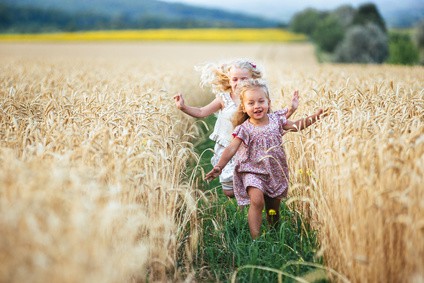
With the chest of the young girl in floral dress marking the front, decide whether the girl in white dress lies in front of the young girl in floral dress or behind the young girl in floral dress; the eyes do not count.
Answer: behind

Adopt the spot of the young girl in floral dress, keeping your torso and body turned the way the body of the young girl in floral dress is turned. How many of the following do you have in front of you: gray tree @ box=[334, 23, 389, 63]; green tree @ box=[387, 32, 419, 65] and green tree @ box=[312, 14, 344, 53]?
0

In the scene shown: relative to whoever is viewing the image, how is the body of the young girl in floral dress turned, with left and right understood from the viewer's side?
facing the viewer

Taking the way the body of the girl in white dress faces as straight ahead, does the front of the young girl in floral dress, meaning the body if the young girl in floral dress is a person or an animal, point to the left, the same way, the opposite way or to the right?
the same way

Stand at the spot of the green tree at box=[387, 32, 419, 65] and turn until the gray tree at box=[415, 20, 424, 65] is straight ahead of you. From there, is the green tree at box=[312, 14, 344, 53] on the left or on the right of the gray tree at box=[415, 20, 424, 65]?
left

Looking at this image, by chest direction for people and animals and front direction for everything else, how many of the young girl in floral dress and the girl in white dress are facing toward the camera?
2

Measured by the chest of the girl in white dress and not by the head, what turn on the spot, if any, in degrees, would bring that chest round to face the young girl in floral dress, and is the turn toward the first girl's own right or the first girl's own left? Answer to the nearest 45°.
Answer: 0° — they already face them

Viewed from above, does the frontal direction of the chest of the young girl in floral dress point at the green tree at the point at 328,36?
no

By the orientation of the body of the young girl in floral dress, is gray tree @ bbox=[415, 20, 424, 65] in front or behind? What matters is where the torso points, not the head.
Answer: behind

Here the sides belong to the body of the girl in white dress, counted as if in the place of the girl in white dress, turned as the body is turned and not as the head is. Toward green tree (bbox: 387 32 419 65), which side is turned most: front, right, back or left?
back

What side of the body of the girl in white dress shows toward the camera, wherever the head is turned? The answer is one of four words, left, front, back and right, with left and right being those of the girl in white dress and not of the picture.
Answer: front

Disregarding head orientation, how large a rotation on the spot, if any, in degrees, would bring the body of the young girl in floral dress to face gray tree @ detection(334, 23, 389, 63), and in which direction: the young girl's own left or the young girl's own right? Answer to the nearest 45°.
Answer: approximately 180°

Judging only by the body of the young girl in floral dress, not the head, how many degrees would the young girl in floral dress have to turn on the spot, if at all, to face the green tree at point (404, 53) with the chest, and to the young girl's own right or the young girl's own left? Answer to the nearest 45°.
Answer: approximately 180°

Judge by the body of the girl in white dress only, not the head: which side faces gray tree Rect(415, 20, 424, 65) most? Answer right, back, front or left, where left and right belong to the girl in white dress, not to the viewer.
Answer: back

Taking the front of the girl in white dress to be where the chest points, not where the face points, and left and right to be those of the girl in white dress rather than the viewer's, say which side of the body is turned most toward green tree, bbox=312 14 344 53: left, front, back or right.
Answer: back
